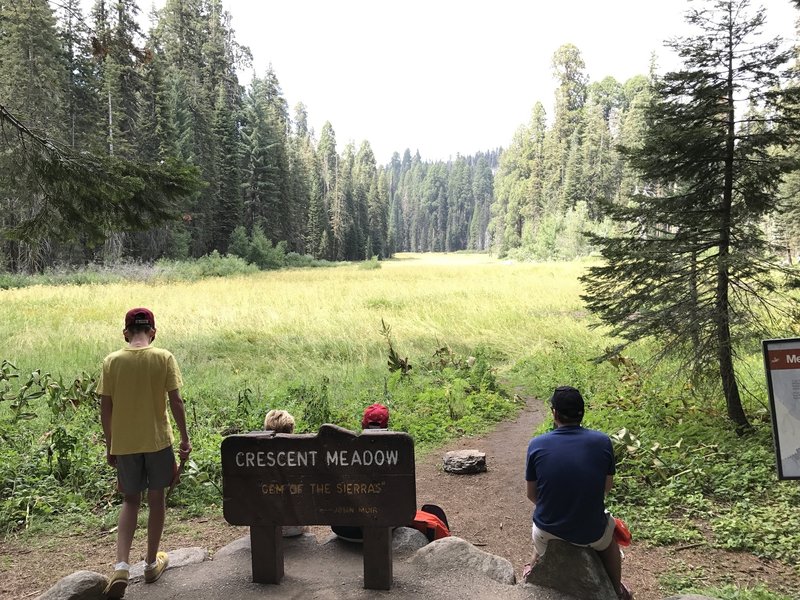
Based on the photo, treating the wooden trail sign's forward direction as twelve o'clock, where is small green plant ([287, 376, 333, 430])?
The small green plant is roughly at 6 o'clock from the wooden trail sign.

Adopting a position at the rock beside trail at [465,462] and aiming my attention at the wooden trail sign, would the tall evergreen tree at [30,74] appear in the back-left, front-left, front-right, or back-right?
back-right

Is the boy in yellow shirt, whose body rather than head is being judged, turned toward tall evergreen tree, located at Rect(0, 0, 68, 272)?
yes

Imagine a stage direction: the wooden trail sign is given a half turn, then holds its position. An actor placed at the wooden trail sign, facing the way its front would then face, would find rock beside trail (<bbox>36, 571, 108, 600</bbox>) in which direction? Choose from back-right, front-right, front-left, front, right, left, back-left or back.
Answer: left

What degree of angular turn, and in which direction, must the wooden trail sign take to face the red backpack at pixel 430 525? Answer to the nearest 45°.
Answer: approximately 135° to its left

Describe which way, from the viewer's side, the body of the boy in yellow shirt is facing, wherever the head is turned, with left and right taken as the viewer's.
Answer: facing away from the viewer

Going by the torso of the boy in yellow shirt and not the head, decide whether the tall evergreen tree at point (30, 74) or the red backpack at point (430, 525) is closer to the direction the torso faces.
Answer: the tall evergreen tree

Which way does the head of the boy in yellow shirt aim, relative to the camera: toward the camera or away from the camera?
away from the camera

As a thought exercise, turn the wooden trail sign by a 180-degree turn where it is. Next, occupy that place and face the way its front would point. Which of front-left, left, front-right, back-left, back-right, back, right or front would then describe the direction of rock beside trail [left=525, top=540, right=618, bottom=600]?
right

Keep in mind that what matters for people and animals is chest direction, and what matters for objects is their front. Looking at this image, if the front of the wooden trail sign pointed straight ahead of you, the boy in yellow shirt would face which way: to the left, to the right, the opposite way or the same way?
the opposite way

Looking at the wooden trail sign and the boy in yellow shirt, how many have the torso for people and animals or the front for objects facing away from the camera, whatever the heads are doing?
1

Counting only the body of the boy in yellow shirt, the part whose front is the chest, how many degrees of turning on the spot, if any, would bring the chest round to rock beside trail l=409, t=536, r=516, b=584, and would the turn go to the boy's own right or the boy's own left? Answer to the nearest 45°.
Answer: approximately 90° to the boy's own right
